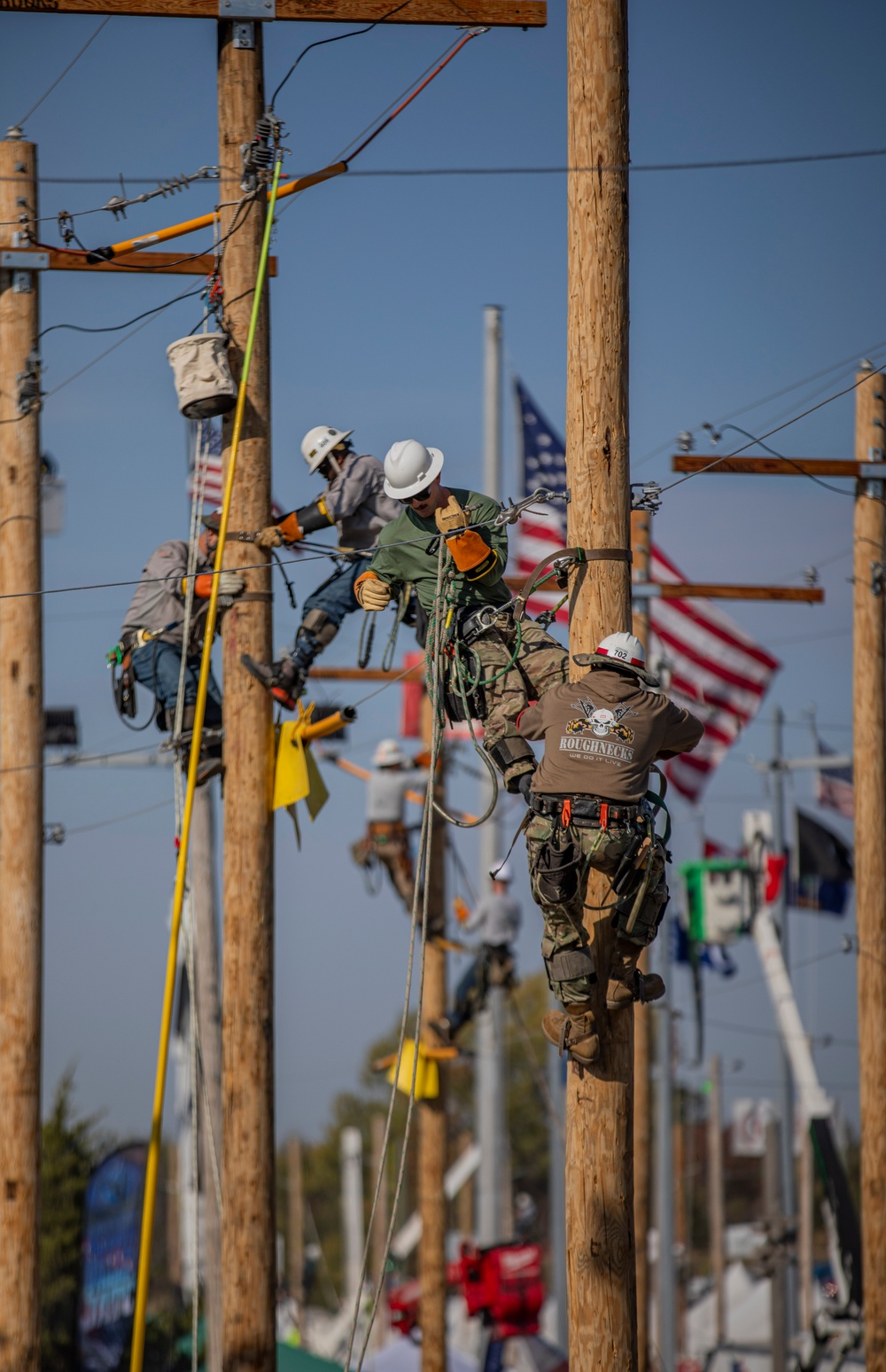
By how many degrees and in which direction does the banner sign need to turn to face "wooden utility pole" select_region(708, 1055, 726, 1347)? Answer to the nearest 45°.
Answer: approximately 135° to its left

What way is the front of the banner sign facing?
toward the camera

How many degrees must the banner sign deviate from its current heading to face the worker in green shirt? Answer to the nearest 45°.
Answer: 0° — it already faces them

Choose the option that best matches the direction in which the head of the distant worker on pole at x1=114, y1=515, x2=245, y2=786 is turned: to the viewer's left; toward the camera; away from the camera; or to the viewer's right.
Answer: to the viewer's right

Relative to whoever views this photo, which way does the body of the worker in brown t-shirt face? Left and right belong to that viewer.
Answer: facing away from the viewer

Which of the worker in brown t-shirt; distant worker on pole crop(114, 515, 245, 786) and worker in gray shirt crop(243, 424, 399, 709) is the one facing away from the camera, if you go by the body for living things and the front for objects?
the worker in brown t-shirt

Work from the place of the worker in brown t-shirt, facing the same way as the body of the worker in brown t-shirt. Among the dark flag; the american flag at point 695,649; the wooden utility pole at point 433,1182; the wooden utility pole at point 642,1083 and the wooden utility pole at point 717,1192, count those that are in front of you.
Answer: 5

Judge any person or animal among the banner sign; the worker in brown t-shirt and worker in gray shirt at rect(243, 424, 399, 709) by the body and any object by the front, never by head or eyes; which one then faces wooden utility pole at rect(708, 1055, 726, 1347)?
the worker in brown t-shirt

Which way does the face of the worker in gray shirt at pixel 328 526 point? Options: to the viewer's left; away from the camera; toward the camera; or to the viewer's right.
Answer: to the viewer's left

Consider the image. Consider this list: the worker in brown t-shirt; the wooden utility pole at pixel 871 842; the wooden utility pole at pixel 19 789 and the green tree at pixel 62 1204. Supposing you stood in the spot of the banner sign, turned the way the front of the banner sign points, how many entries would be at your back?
1

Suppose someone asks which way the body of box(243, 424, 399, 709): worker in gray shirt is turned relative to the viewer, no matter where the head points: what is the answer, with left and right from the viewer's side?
facing to the left of the viewer

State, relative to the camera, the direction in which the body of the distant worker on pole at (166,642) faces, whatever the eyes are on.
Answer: to the viewer's right

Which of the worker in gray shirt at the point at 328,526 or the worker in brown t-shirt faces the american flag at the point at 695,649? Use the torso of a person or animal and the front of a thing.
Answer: the worker in brown t-shirt

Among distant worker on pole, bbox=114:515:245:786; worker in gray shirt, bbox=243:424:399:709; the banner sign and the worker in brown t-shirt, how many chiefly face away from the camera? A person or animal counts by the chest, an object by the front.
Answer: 1

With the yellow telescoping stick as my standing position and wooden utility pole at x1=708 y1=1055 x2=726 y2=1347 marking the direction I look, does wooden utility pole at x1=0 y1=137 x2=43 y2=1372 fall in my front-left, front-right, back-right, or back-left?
front-left
